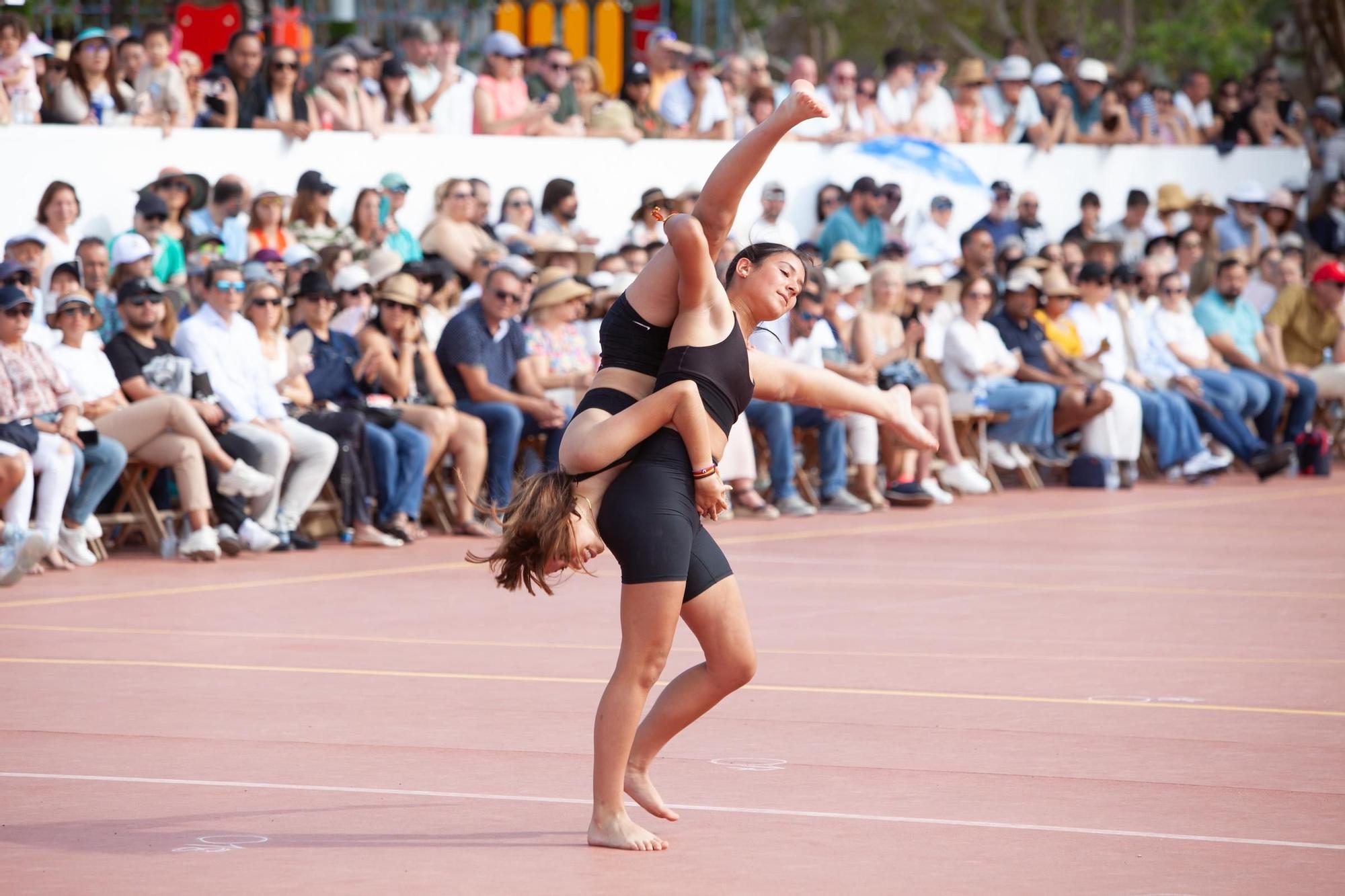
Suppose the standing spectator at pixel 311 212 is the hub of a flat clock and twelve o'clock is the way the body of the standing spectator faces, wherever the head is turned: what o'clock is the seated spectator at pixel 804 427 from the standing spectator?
The seated spectator is roughly at 11 o'clock from the standing spectator.

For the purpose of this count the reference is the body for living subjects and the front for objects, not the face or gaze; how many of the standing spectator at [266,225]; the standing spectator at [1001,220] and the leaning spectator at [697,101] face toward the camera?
3

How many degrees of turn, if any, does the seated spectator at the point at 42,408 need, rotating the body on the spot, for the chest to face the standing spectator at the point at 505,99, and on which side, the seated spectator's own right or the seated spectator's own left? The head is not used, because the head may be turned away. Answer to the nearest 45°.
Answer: approximately 90° to the seated spectator's own left

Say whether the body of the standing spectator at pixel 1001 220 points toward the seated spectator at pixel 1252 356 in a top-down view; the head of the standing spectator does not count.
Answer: no

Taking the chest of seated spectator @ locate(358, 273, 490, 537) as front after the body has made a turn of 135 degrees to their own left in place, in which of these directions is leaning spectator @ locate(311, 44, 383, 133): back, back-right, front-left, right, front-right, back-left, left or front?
front

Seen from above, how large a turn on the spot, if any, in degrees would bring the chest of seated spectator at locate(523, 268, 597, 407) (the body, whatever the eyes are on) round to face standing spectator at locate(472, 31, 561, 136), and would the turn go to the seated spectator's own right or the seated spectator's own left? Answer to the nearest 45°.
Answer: approximately 135° to the seated spectator's own left

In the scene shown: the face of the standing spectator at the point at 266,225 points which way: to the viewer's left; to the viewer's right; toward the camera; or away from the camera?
toward the camera

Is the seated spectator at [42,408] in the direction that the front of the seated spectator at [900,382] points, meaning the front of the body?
no

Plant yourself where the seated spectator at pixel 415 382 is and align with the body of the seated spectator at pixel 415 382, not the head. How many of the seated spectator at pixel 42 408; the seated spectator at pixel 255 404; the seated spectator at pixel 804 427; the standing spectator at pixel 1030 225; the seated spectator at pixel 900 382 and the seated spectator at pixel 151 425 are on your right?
3

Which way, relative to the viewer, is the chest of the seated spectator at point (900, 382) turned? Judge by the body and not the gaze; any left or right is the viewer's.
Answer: facing the viewer and to the right of the viewer

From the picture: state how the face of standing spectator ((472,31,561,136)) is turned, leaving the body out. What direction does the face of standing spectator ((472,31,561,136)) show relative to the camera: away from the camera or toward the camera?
toward the camera

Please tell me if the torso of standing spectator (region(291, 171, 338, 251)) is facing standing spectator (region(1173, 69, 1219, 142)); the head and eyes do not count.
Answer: no

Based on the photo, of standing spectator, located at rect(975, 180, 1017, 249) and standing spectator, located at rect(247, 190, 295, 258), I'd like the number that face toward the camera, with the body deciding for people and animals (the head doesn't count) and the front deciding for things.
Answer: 2

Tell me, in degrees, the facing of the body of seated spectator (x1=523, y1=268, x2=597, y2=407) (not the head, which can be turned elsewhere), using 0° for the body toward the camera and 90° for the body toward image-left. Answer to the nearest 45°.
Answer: approximately 315°

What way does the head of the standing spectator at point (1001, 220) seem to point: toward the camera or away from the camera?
toward the camera

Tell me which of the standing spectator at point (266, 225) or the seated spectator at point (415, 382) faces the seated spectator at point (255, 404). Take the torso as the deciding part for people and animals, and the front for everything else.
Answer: the standing spectator

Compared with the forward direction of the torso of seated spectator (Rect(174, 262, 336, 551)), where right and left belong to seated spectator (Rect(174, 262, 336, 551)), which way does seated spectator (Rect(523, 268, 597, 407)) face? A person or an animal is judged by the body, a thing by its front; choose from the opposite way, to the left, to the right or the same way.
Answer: the same way

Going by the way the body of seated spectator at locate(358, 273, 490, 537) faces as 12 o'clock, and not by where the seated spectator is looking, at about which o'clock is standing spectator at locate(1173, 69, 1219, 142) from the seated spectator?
The standing spectator is roughly at 9 o'clock from the seated spectator.

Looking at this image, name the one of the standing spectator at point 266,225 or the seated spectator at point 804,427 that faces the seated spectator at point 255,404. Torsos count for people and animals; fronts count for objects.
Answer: the standing spectator

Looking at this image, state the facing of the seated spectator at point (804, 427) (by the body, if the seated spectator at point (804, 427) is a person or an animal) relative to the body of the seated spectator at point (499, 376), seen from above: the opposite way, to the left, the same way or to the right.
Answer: the same way
